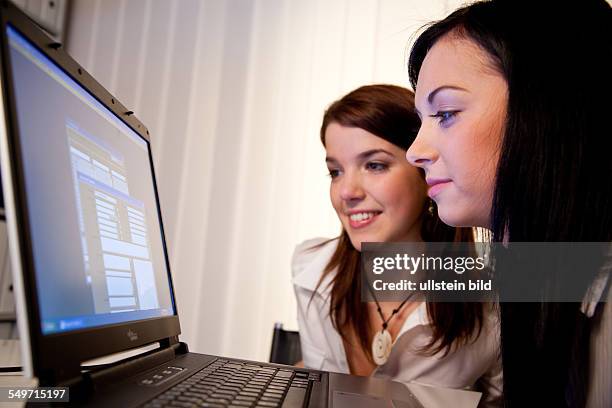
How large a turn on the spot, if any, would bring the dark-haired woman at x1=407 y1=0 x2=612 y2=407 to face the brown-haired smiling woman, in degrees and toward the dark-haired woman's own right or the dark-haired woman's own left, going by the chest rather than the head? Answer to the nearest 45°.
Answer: approximately 45° to the dark-haired woman's own right

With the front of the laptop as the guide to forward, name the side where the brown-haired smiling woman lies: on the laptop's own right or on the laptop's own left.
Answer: on the laptop's own left

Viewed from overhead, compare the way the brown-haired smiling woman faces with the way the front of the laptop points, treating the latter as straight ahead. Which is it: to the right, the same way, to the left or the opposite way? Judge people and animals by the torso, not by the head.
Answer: to the right

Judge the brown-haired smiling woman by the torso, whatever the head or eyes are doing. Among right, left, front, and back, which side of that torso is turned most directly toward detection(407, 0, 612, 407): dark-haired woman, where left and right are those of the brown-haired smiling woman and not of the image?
left

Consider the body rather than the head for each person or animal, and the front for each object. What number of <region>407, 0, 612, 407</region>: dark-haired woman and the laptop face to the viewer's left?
1

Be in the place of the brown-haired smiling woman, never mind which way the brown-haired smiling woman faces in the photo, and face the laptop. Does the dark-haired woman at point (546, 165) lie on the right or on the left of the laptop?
left

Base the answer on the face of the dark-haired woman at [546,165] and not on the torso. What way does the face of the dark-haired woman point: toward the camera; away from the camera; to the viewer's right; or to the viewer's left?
to the viewer's left

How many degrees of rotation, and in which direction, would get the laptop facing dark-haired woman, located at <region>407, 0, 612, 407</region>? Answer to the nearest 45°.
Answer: approximately 45° to its left

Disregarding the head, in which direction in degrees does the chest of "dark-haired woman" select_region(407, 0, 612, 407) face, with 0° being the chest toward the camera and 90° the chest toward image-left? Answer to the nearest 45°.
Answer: approximately 90°

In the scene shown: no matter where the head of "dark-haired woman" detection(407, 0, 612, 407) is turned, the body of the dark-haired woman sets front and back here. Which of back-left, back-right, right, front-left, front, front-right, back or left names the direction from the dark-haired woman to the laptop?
front-left

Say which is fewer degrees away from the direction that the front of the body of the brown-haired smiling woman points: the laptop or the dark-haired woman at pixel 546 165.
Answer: the laptop

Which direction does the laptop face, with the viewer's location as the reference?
facing the viewer and to the right of the viewer

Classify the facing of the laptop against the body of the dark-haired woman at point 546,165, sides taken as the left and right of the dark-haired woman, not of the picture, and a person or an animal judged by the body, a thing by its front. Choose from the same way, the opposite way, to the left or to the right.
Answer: the opposite way

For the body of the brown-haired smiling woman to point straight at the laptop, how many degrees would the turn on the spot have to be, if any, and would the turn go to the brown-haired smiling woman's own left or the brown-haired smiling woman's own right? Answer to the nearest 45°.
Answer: approximately 45° to the brown-haired smiling woman's own left

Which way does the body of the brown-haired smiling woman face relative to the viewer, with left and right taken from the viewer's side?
facing the viewer and to the left of the viewer
